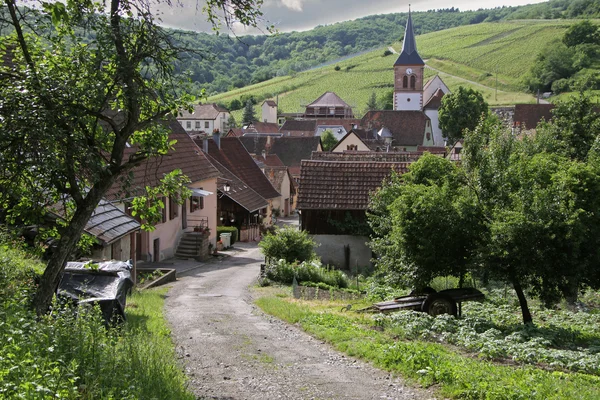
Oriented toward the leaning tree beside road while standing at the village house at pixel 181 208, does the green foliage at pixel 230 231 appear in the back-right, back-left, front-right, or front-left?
back-left

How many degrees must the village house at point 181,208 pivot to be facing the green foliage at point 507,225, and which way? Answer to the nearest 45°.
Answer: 0° — it already faces it

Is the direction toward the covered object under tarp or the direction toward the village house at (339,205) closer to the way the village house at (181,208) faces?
the village house

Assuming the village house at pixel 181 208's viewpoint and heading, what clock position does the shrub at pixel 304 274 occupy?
The shrub is roughly at 1 o'clock from the village house.

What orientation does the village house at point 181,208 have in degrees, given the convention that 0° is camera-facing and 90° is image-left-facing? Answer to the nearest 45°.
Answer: approximately 315°

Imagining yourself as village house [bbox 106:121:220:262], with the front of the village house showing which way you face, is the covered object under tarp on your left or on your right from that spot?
on your right

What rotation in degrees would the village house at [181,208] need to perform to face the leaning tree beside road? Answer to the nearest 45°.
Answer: approximately 45° to its right
